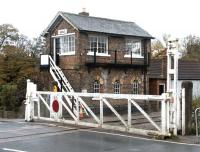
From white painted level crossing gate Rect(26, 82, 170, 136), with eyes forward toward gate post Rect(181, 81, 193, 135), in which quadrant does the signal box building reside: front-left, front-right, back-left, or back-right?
back-left

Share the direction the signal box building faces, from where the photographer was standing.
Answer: facing the viewer and to the right of the viewer

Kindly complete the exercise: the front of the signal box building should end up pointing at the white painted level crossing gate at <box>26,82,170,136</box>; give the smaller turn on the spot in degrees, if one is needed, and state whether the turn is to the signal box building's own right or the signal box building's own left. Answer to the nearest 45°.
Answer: approximately 45° to the signal box building's own right

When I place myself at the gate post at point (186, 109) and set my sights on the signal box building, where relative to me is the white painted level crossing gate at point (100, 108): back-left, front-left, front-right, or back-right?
front-left

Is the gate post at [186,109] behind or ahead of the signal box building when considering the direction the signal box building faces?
ahead
